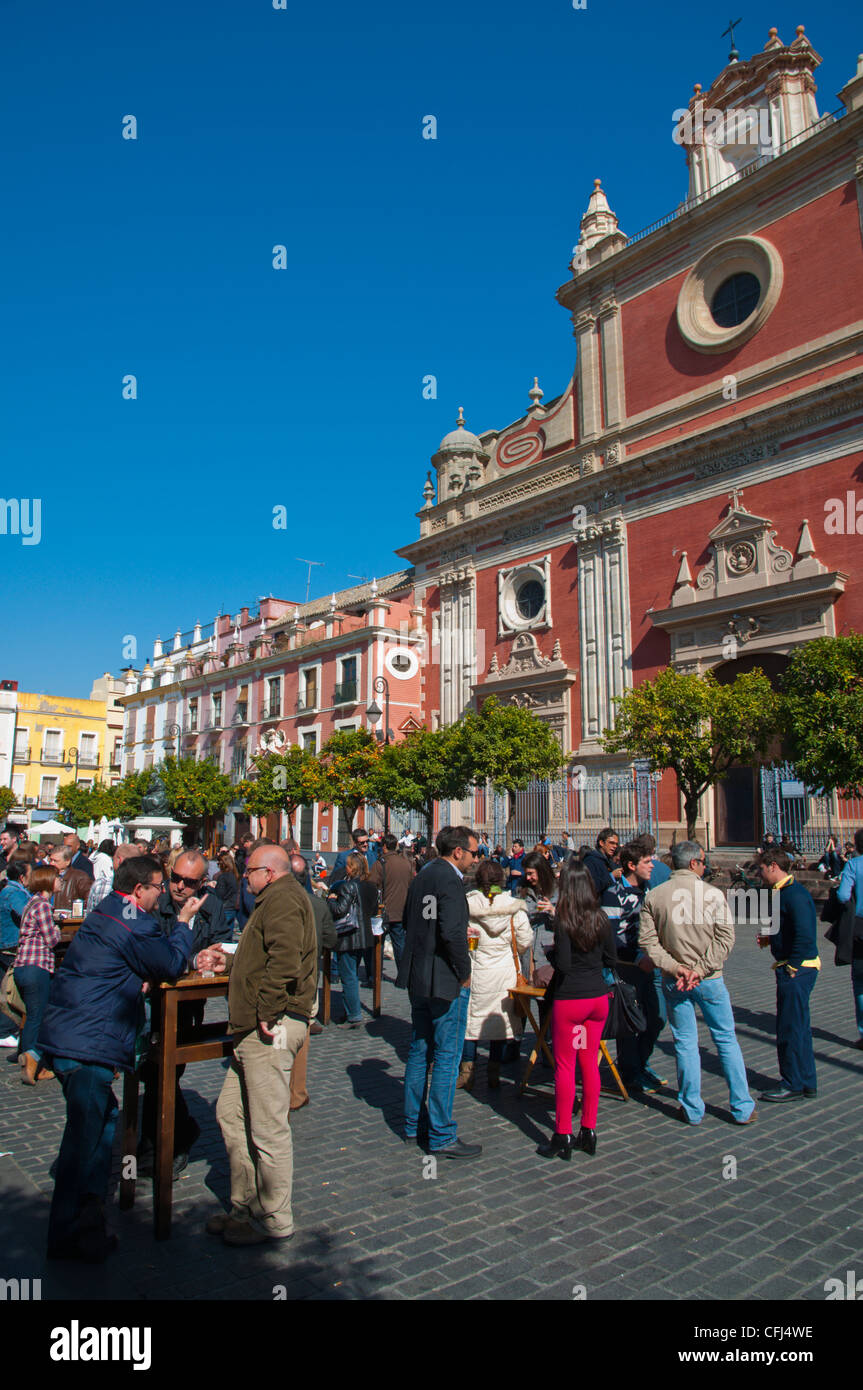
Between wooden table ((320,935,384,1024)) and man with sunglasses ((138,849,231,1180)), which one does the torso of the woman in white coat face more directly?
the wooden table

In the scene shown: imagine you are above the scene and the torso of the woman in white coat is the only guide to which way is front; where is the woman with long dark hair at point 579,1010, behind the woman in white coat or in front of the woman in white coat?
behind

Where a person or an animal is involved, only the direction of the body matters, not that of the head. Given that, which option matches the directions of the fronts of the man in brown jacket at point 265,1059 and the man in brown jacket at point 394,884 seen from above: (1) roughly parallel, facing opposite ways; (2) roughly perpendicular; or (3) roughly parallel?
roughly perpendicular

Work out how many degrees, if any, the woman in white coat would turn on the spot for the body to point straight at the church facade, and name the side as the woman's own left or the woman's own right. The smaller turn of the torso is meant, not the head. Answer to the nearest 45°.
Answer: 0° — they already face it

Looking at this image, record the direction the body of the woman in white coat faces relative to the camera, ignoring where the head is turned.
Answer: away from the camera

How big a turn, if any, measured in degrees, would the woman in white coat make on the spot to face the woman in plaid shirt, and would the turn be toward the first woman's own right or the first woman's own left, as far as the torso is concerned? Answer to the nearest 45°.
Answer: approximately 90° to the first woman's own left

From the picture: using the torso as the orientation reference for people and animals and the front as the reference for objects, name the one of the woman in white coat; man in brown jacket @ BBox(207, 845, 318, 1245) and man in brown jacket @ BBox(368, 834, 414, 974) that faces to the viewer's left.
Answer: man in brown jacket @ BBox(207, 845, 318, 1245)

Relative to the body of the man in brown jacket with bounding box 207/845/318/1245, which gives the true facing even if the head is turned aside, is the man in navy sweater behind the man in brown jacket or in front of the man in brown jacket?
behind

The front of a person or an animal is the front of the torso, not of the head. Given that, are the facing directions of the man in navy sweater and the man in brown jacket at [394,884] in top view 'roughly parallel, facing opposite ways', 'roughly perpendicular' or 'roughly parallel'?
roughly perpendicular

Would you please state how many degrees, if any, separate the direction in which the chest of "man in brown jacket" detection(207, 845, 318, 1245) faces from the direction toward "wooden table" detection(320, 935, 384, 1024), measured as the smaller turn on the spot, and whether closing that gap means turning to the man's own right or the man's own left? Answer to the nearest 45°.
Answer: approximately 90° to the man's own right

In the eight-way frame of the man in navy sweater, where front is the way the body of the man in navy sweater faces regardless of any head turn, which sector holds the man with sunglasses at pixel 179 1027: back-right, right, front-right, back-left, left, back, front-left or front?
front-left

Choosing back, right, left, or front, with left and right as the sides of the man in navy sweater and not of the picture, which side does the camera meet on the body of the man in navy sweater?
left

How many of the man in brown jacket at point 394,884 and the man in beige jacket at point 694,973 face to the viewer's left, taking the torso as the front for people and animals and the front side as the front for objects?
0

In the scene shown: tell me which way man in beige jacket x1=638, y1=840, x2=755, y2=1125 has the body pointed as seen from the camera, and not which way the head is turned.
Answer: away from the camera

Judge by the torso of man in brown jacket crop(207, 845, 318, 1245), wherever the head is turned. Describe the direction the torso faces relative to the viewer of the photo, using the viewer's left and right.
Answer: facing to the left of the viewer

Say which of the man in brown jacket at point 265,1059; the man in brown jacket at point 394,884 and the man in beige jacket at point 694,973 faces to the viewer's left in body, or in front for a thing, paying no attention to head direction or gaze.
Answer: the man in brown jacket at point 265,1059

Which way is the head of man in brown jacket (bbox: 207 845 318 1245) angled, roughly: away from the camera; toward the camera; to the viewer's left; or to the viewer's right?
to the viewer's left
